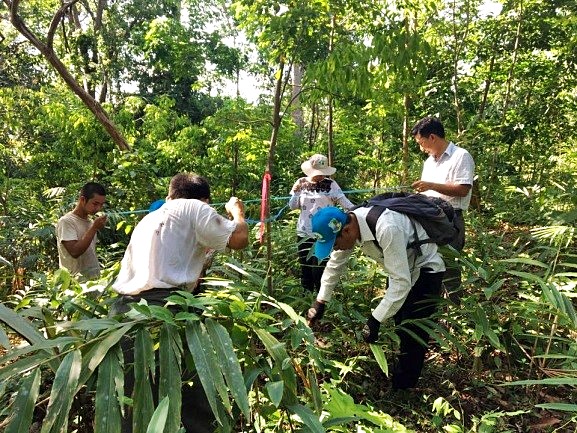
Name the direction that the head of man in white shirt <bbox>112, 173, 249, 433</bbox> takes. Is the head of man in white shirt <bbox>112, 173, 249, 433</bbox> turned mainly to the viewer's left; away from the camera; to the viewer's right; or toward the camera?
away from the camera

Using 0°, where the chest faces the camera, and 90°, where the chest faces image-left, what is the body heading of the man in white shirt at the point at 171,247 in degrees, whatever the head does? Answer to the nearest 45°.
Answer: approximately 225°

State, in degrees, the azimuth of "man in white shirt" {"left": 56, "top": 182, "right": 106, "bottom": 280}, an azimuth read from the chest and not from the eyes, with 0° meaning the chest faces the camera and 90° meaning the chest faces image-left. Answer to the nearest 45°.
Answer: approximately 315°

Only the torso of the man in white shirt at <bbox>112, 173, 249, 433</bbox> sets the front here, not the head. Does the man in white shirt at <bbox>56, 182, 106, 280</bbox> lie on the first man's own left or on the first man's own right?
on the first man's own left

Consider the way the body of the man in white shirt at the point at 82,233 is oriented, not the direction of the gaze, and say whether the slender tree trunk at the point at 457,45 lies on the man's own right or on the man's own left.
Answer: on the man's own left

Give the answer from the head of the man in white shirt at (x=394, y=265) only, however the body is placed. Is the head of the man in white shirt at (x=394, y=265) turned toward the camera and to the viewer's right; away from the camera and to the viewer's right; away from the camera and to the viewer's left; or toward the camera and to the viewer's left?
toward the camera and to the viewer's left

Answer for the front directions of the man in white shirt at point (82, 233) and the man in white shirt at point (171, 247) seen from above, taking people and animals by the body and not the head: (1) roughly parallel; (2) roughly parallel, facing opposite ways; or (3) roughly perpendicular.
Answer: roughly perpendicular

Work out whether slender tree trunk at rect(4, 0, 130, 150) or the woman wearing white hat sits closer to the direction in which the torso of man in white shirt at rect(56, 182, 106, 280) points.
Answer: the woman wearing white hat

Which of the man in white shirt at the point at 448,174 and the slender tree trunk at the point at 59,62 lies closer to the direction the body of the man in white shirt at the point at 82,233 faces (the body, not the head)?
the man in white shirt

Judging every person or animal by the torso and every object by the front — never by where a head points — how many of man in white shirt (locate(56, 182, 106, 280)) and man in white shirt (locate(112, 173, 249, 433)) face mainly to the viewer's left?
0

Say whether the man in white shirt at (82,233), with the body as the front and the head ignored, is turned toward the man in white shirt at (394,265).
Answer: yes

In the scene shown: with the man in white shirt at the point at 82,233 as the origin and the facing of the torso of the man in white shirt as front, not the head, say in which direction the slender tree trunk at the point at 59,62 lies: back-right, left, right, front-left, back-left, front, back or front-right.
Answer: back-left
